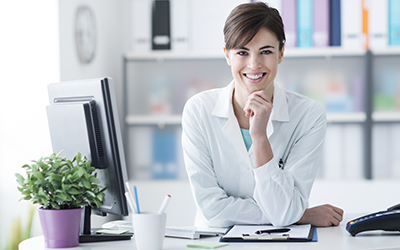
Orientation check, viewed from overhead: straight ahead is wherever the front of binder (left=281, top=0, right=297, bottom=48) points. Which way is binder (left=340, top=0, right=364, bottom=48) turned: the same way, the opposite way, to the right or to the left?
the same way

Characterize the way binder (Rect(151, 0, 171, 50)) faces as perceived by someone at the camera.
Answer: facing the viewer

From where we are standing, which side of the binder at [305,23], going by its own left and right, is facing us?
front

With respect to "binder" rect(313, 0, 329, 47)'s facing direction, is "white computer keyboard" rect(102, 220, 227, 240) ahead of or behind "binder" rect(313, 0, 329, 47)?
ahead

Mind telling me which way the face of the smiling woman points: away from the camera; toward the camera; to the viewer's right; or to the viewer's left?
toward the camera

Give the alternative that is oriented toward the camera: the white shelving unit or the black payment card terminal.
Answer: the white shelving unit

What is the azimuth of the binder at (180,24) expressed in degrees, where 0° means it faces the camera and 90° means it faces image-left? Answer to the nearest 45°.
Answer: approximately 0°

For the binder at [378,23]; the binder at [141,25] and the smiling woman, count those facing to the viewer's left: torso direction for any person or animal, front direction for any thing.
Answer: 0

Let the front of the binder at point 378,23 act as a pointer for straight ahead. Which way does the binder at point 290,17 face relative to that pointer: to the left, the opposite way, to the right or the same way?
the same way

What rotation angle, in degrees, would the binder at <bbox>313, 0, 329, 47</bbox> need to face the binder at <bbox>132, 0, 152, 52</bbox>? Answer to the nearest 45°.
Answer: approximately 90° to its right

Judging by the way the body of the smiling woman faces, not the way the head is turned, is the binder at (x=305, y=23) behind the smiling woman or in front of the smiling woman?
behind

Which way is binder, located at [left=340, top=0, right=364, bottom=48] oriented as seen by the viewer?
toward the camera

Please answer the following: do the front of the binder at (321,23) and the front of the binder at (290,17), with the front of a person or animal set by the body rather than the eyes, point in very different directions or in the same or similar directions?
same or similar directions

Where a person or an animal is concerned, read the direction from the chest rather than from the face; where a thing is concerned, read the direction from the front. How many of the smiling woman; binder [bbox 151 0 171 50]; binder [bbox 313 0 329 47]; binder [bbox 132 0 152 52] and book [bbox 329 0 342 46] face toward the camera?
5

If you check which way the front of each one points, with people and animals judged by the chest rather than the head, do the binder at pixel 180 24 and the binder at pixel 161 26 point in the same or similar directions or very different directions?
same or similar directions

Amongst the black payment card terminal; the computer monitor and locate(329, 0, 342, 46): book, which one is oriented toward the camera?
the book

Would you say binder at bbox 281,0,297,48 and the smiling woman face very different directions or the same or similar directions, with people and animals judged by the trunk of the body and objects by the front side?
same or similar directions

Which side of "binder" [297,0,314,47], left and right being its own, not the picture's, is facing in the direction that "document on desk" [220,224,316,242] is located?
front
